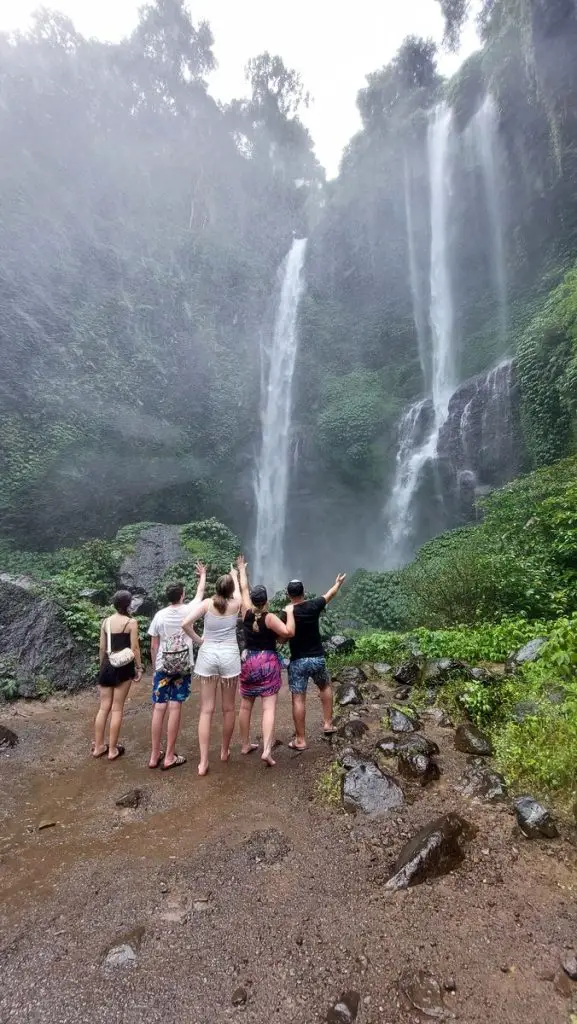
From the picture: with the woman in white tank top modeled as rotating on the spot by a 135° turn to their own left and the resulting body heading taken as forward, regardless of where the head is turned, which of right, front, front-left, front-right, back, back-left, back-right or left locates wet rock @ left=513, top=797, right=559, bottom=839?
left

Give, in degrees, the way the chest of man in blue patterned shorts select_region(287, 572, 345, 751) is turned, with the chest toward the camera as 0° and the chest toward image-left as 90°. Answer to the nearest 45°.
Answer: approximately 180°

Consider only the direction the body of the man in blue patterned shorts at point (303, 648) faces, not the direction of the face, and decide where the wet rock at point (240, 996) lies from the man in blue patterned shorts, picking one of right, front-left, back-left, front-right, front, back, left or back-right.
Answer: back

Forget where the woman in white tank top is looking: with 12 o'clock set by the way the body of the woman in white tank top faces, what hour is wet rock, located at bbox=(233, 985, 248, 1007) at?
The wet rock is roughly at 6 o'clock from the woman in white tank top.

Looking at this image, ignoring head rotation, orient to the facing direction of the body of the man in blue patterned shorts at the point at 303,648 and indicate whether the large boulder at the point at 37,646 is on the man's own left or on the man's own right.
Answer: on the man's own left

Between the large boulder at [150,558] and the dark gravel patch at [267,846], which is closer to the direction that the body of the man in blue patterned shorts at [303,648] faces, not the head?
the large boulder

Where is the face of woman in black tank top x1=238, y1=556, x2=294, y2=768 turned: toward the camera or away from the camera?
away from the camera

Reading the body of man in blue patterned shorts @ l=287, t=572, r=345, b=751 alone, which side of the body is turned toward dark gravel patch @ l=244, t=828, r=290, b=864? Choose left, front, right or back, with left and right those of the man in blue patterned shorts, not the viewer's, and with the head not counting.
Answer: back

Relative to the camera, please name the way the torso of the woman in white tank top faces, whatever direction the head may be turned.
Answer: away from the camera

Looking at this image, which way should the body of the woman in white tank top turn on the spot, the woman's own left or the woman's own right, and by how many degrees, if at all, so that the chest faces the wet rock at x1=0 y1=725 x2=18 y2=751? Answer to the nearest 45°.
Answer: approximately 45° to the woman's own left

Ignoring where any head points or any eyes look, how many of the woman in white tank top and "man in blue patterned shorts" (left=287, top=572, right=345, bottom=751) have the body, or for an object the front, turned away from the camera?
2

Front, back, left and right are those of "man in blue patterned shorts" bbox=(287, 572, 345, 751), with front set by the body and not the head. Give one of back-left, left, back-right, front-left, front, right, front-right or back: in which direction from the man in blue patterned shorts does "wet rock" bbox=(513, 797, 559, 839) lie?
back-right
